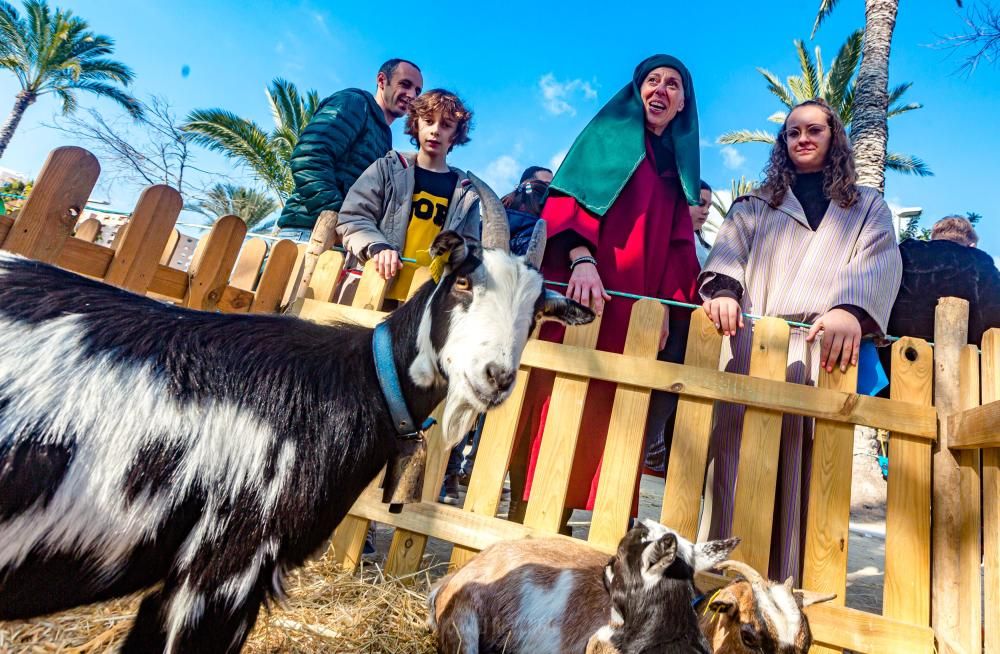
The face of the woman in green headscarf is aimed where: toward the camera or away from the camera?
toward the camera

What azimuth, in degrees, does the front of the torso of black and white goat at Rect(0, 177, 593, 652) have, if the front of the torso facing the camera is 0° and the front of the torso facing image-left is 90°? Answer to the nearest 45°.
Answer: approximately 270°

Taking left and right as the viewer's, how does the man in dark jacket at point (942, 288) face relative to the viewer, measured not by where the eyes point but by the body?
facing away from the viewer

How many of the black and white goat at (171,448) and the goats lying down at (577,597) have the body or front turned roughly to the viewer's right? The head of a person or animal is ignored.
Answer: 2

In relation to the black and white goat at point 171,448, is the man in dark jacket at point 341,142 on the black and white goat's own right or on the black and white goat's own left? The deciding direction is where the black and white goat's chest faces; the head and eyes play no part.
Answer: on the black and white goat's own left

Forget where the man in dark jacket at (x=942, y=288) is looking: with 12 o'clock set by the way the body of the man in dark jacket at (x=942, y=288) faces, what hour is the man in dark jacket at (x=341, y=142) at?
the man in dark jacket at (x=341, y=142) is roughly at 8 o'clock from the man in dark jacket at (x=942, y=288).

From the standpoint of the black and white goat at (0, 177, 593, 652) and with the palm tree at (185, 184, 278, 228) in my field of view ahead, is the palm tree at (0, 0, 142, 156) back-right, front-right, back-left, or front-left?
front-left

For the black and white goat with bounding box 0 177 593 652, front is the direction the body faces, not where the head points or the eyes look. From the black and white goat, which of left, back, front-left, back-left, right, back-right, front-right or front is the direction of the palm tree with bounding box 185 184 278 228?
left

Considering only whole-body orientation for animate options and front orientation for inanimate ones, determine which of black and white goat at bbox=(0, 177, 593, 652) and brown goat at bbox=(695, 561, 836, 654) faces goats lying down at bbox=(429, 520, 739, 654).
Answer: black and white goat at bbox=(0, 177, 593, 652)

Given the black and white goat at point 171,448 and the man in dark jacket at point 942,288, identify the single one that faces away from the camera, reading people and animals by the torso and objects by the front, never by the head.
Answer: the man in dark jacket

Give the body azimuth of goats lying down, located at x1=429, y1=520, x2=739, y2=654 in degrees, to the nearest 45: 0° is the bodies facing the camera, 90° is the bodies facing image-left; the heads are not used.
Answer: approximately 270°

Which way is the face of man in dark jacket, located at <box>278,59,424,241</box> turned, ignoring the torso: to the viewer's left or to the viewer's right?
to the viewer's right
